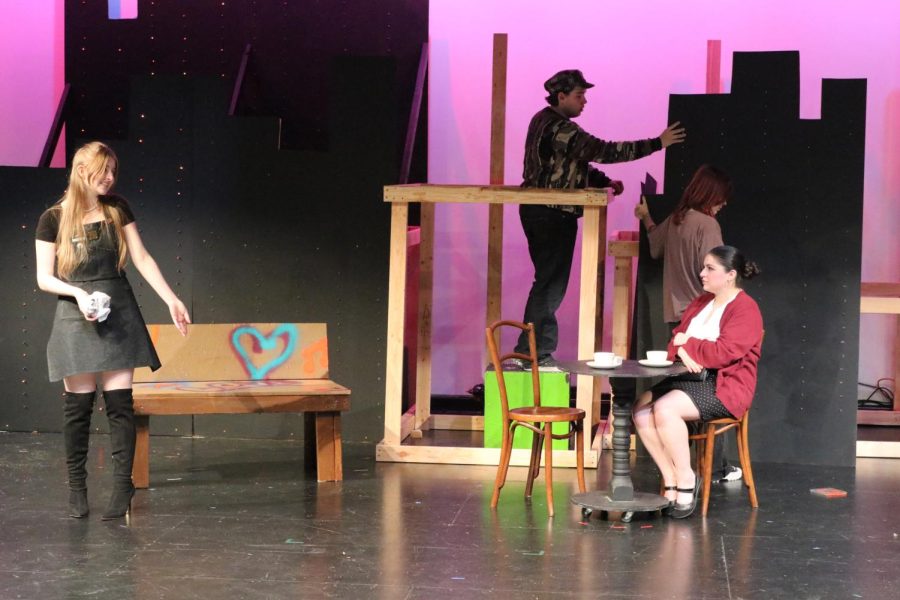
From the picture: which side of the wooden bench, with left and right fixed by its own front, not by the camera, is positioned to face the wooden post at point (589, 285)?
left

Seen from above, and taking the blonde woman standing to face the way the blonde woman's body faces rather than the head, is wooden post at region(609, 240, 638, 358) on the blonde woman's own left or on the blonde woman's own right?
on the blonde woman's own left

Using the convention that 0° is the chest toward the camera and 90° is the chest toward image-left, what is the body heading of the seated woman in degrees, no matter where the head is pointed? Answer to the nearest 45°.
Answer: approximately 45°

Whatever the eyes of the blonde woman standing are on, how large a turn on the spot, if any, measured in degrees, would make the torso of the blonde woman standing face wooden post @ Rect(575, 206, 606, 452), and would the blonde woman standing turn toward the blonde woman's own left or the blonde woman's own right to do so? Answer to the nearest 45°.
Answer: approximately 90° to the blonde woman's own left

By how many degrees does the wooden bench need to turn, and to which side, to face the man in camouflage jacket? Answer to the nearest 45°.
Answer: approximately 90° to its left

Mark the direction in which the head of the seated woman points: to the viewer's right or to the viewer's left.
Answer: to the viewer's left

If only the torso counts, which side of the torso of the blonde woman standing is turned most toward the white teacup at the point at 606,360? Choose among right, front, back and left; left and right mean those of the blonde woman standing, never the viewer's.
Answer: left

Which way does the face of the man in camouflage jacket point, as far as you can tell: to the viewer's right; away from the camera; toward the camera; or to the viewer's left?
to the viewer's right

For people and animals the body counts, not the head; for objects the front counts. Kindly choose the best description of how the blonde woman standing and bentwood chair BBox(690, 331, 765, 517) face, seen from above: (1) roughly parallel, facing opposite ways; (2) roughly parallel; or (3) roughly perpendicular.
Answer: roughly perpendicular

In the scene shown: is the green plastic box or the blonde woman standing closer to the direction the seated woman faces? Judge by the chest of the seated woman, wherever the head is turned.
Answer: the blonde woman standing

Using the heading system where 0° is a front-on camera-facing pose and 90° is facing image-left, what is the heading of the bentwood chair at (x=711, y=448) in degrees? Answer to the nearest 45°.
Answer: approximately 45°

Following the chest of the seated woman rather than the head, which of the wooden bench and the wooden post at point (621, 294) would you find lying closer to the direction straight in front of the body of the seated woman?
the wooden bench

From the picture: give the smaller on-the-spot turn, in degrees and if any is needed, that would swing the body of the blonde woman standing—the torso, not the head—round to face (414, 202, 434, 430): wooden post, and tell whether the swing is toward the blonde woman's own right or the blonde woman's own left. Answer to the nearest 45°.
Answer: approximately 135° to the blonde woman's own left

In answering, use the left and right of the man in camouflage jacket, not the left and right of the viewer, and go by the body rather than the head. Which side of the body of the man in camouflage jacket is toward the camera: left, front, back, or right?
right
